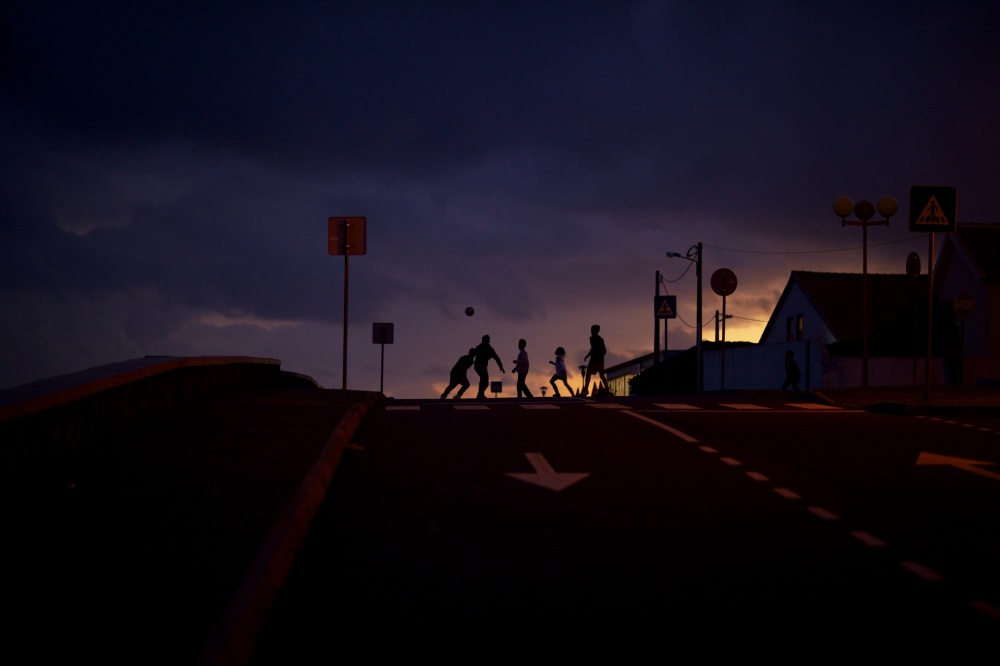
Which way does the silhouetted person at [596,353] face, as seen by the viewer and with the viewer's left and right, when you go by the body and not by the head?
facing to the left of the viewer

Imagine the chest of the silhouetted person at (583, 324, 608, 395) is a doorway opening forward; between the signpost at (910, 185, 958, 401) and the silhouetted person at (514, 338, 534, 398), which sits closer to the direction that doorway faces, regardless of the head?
the silhouetted person

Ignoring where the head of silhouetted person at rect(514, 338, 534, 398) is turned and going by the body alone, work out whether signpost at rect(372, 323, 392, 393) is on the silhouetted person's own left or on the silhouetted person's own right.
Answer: on the silhouetted person's own right

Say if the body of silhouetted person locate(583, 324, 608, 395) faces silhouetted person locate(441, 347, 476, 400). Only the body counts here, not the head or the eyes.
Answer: yes

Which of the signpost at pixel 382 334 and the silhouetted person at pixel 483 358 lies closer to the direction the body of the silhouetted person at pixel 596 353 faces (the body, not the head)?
the silhouetted person

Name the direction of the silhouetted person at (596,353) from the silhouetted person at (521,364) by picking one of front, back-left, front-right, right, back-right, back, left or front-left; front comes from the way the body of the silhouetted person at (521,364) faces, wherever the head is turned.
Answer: back-left
